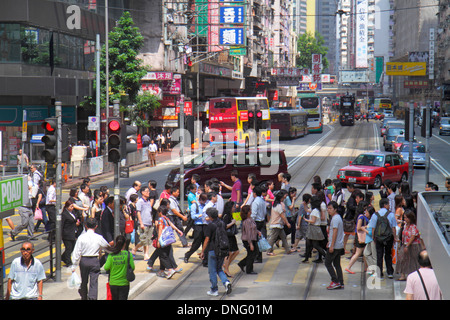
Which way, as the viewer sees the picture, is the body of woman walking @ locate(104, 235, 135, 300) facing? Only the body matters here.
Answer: away from the camera

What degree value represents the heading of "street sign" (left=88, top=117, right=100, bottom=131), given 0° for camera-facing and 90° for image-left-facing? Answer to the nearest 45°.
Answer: approximately 0°

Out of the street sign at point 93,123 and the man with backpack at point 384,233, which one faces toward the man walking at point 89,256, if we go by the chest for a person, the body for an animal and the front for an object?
the street sign

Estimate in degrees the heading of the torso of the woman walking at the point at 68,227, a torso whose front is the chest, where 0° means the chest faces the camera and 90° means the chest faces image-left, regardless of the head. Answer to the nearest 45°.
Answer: approximately 315°

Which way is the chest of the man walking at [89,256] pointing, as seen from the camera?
away from the camera

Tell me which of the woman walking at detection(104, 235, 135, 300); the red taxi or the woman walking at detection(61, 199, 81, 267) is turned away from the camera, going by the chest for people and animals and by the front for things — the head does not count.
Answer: the woman walking at detection(104, 235, 135, 300)

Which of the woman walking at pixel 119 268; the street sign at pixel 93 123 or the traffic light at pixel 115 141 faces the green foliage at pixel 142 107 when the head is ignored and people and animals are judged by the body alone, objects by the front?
the woman walking

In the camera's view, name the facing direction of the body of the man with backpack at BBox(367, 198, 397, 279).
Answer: away from the camera

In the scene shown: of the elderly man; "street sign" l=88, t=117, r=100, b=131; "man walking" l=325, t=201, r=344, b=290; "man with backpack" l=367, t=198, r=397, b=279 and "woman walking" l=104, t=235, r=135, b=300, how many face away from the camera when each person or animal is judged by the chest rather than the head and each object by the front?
2

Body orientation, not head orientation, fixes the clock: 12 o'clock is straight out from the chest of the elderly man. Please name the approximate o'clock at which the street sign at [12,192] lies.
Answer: The street sign is roughly at 6 o'clock from the elderly man.
